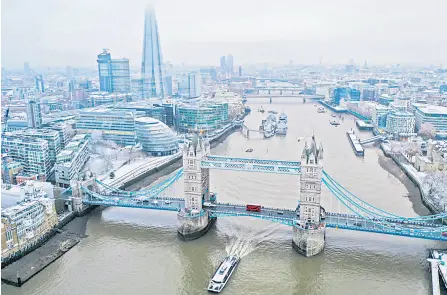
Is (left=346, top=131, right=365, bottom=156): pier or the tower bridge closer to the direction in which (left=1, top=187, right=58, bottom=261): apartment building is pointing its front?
the tower bridge

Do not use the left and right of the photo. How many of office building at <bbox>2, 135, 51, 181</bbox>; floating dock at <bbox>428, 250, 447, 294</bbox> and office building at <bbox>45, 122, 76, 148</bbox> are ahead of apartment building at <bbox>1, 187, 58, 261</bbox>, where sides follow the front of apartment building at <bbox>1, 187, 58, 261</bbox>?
1

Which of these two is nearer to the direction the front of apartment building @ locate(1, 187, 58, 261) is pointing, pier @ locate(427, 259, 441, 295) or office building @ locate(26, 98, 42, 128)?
the pier

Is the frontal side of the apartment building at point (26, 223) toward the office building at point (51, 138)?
no

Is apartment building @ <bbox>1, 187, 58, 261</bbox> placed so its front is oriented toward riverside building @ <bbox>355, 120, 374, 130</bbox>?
no

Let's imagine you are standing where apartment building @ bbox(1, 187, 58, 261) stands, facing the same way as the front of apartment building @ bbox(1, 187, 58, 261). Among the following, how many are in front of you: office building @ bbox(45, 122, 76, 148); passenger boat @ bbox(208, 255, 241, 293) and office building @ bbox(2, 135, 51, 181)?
1

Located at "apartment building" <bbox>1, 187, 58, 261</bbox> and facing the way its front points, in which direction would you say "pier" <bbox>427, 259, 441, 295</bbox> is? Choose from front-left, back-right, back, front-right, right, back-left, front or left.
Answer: front

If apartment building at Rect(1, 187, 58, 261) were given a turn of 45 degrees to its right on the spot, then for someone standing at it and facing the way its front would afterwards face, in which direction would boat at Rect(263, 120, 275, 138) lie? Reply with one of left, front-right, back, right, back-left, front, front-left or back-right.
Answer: back-left

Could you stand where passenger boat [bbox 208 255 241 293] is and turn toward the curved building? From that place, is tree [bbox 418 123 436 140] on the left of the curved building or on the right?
right

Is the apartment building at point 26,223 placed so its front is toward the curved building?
no

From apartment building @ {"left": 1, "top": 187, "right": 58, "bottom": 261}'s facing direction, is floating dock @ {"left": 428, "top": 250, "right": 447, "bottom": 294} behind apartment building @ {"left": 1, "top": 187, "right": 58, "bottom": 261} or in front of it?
in front

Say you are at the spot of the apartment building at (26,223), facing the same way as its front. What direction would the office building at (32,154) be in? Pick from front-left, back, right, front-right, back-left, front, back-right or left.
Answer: back-left

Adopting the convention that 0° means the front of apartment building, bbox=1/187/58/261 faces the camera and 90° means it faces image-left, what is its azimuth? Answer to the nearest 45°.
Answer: approximately 315°

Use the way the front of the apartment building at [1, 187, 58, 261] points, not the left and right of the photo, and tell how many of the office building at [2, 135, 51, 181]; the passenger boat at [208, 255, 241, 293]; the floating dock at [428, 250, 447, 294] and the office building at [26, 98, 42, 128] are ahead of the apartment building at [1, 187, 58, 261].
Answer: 2

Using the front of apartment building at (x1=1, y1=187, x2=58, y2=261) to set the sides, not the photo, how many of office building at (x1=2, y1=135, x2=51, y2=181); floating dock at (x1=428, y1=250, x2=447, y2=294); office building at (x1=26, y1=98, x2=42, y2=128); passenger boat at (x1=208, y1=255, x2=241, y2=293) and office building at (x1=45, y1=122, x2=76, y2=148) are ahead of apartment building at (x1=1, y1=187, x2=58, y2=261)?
2

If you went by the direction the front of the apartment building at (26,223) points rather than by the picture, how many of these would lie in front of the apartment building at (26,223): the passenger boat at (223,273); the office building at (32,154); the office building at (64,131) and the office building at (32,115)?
1

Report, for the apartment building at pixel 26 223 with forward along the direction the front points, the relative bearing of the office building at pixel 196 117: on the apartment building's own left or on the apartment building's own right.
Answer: on the apartment building's own left
